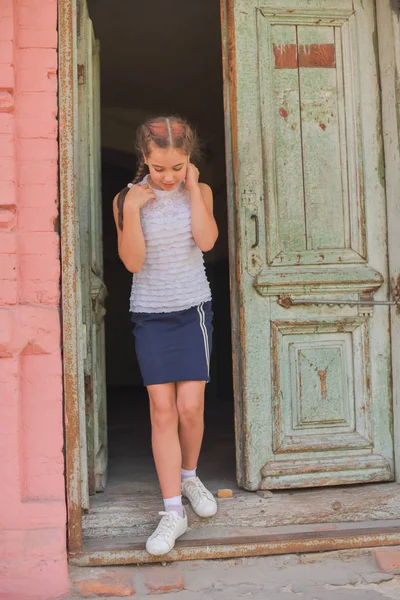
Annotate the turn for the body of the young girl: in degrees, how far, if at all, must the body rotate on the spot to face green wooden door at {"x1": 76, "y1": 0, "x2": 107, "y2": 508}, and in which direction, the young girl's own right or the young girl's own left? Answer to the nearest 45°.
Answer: approximately 135° to the young girl's own right

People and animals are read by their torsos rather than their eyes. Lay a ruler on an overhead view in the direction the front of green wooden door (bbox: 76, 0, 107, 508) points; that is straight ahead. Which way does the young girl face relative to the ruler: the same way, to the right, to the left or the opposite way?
to the right

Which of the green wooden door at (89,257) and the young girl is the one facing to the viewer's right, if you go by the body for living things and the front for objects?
the green wooden door

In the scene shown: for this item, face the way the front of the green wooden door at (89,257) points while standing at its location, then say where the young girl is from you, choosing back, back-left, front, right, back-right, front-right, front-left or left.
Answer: front-right

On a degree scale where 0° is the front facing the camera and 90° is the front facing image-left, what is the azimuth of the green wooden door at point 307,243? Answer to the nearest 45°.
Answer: approximately 0°

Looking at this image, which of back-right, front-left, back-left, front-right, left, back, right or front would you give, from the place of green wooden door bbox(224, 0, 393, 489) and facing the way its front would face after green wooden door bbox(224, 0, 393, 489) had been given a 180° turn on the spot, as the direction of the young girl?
back-left

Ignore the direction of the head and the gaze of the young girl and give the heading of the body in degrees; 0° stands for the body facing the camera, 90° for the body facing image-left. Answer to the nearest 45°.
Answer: approximately 0°

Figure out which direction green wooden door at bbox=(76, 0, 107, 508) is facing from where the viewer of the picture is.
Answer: facing to the right of the viewer
